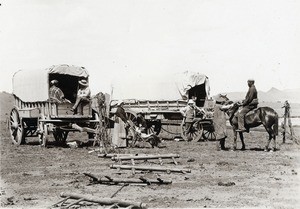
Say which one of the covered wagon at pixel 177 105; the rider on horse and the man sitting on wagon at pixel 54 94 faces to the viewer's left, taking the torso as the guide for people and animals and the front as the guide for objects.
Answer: the rider on horse

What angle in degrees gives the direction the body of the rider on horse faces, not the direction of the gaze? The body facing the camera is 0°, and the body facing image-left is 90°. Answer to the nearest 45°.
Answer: approximately 90°

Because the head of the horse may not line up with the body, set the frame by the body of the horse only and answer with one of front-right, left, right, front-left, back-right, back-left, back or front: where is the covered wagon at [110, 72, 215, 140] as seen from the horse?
front-right

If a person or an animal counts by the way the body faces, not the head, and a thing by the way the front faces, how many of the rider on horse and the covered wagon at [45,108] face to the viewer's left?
1

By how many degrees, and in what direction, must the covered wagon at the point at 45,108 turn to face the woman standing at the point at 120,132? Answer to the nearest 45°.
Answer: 0° — it already faces them

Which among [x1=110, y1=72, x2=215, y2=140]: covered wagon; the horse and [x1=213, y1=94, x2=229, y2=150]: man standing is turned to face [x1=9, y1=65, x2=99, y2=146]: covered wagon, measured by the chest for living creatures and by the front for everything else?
the horse

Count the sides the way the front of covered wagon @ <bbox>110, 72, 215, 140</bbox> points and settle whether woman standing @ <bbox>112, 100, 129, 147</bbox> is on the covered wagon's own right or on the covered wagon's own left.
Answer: on the covered wagon's own right

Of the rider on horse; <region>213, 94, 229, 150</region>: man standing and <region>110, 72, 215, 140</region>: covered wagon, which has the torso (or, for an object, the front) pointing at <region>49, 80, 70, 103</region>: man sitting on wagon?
the rider on horse

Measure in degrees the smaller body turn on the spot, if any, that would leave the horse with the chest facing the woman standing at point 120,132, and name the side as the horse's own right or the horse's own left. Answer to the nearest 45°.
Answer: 0° — it already faces them

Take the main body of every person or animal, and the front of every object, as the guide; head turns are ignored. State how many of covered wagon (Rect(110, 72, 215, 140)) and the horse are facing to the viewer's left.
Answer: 1

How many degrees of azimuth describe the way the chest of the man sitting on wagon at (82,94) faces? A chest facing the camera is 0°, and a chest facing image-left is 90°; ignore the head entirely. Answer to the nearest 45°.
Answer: approximately 45°

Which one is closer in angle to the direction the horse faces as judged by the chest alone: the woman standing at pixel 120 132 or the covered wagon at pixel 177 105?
the woman standing

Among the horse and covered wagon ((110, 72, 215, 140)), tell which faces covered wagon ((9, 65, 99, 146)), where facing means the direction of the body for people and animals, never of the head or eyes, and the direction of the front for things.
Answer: the horse
